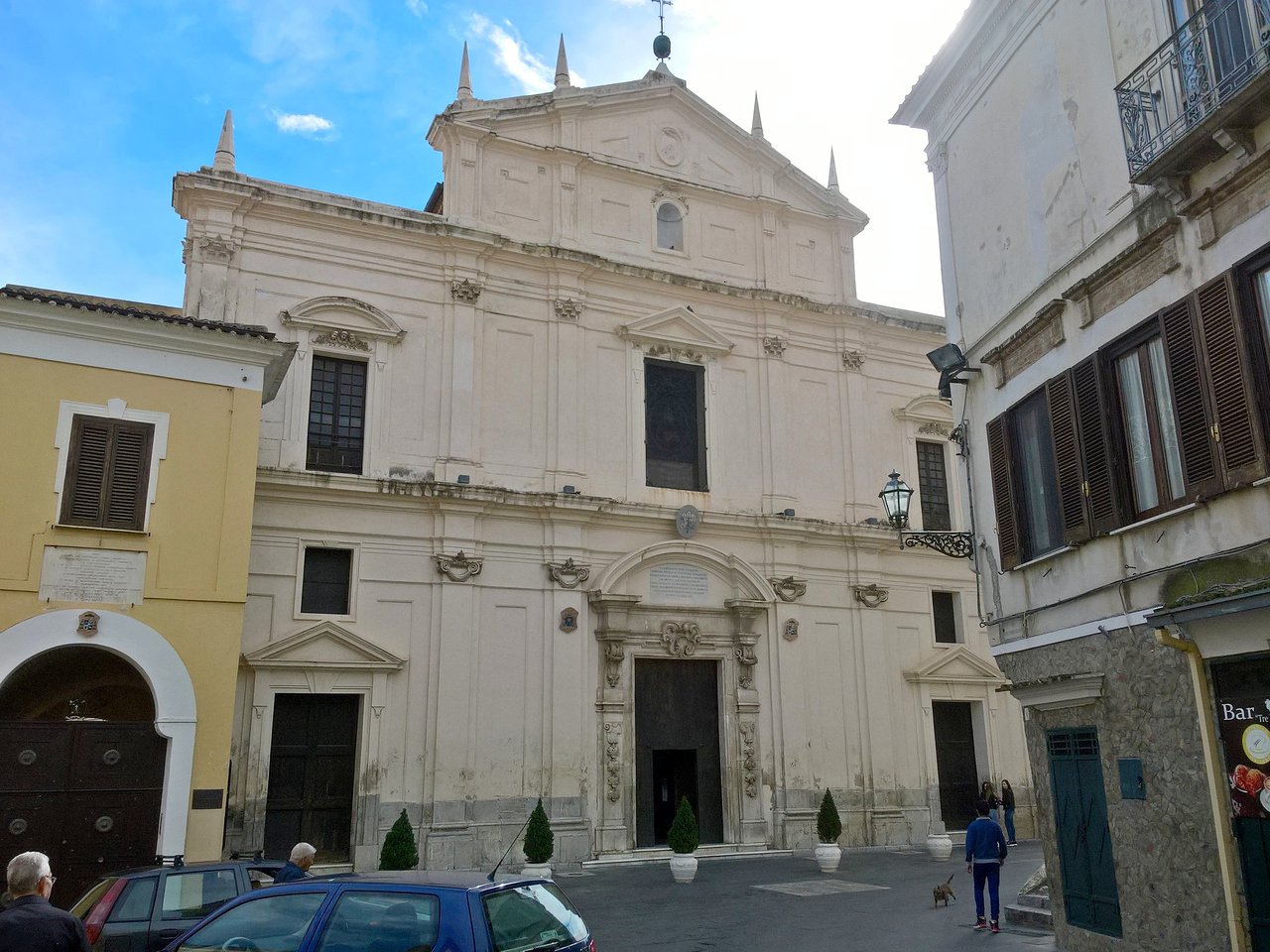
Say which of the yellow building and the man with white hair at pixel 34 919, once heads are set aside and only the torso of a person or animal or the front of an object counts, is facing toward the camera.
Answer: the yellow building

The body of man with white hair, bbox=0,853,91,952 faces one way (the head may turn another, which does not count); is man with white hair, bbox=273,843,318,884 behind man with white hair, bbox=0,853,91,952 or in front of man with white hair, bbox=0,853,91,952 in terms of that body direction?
in front

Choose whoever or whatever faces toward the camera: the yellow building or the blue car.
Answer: the yellow building

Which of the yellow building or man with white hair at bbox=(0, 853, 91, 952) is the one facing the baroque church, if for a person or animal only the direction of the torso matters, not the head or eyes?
the man with white hair

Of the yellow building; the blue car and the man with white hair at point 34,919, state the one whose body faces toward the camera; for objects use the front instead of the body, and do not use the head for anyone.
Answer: the yellow building

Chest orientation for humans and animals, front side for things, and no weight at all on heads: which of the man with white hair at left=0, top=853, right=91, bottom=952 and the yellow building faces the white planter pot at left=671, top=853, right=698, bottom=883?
the man with white hair

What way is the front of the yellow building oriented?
toward the camera

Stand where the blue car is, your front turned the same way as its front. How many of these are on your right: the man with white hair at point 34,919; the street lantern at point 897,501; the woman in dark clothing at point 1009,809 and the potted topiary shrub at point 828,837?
3

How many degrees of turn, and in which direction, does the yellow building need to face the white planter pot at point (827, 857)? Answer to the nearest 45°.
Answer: approximately 90° to its left

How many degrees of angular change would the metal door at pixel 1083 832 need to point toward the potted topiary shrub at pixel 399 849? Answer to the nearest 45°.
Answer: approximately 45° to its right

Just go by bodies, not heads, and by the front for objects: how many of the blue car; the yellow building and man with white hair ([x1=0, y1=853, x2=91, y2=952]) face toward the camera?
1

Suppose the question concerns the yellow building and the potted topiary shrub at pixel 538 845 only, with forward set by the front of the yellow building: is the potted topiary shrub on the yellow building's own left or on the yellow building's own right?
on the yellow building's own left

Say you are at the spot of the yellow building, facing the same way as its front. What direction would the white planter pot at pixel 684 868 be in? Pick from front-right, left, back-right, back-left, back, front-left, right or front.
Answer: left
